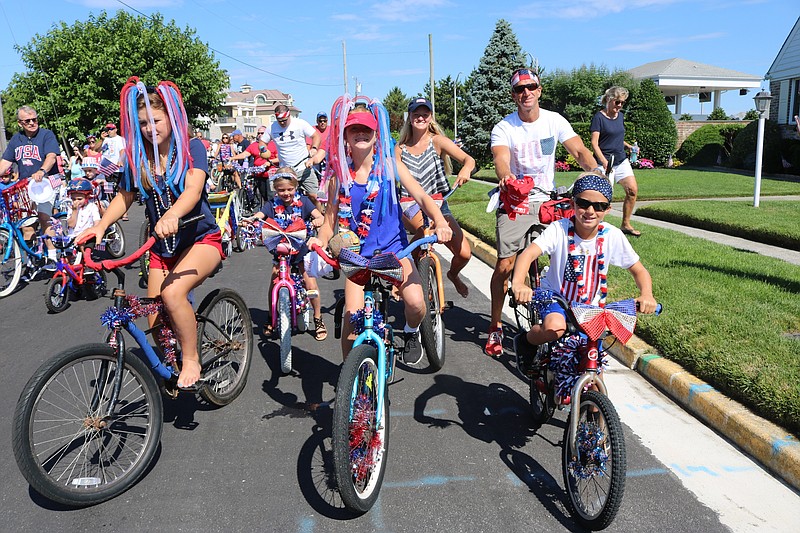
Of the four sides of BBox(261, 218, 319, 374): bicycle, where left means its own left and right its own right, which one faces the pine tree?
back

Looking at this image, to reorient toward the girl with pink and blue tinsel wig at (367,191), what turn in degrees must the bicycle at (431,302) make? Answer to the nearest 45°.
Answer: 0° — it already faces them

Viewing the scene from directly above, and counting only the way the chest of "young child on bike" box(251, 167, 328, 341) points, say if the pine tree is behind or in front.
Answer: behind

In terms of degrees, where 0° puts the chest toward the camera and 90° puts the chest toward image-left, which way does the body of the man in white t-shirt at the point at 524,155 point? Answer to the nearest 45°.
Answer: approximately 0°

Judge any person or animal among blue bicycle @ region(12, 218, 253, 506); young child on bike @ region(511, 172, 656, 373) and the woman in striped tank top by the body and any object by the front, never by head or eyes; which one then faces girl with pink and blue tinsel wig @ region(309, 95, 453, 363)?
the woman in striped tank top

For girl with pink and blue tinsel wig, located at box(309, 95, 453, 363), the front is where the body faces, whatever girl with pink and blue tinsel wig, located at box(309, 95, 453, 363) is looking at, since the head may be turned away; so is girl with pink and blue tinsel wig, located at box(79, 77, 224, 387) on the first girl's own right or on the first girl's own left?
on the first girl's own right
